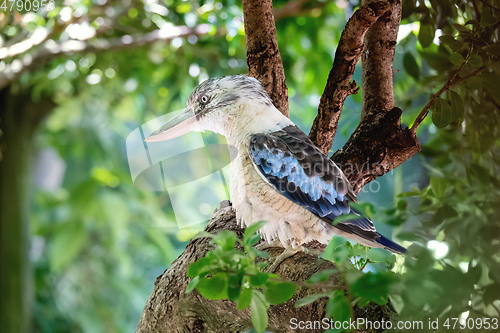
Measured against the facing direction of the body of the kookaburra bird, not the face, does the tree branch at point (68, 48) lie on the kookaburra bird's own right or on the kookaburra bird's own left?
on the kookaburra bird's own right

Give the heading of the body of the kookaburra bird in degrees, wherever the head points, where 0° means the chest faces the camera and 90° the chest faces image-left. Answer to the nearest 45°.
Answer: approximately 90°
